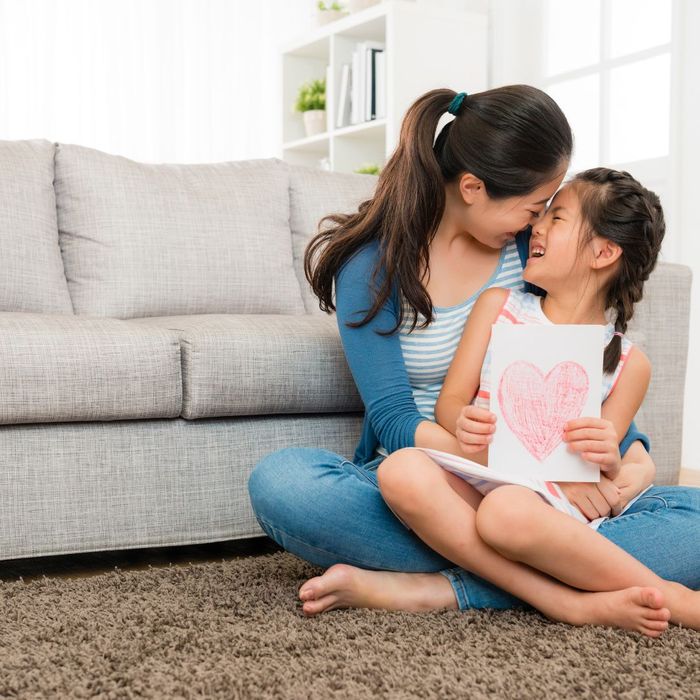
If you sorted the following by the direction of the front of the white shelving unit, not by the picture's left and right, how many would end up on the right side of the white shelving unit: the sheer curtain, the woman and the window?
1

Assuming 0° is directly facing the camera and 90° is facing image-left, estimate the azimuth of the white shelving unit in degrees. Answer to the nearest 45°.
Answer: approximately 45°

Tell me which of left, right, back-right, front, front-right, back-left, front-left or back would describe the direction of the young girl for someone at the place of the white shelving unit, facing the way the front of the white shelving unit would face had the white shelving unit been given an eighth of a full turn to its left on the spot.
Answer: front

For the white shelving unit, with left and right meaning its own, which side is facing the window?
left

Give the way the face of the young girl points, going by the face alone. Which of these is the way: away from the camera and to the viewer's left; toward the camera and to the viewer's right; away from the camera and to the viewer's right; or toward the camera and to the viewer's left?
toward the camera and to the viewer's left

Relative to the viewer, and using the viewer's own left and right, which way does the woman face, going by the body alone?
facing the viewer and to the right of the viewer

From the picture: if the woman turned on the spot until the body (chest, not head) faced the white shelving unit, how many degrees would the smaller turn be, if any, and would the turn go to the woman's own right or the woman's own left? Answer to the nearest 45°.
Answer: approximately 135° to the woman's own left

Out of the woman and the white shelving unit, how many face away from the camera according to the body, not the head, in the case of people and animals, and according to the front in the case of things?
0

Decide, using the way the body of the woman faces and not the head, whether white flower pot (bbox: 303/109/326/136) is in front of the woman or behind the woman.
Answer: behind
